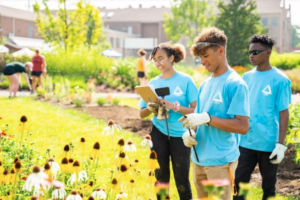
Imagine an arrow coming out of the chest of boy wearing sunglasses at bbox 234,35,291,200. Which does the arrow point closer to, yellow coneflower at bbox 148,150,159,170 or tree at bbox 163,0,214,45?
the yellow coneflower

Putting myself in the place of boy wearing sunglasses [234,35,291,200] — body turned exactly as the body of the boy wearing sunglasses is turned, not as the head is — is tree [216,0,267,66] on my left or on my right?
on my right

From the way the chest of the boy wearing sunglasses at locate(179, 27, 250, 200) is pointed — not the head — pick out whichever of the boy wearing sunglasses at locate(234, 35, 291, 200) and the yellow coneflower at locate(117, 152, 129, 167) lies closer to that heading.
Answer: the yellow coneflower

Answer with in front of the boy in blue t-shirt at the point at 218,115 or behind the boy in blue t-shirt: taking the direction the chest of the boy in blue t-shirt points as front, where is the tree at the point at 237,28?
behind

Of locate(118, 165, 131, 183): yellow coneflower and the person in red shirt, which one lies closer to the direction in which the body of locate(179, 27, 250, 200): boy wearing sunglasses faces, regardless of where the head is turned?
the yellow coneflower

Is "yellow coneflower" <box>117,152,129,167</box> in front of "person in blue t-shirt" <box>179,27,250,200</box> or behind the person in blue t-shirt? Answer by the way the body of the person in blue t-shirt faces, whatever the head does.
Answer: in front

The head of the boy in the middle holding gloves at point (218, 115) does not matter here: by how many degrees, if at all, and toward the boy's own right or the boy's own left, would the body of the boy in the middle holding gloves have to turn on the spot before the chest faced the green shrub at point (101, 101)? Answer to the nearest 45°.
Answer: approximately 135° to the boy's own right

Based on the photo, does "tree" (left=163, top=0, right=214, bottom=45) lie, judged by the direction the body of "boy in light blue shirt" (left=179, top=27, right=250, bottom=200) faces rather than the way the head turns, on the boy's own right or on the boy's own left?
on the boy's own right

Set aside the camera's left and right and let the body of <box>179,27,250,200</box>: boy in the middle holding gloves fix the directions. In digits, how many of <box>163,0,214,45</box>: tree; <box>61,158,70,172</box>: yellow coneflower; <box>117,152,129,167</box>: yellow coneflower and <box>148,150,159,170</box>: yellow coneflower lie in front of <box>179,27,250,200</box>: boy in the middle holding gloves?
3

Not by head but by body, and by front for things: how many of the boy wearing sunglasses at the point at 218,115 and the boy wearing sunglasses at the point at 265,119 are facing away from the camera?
0

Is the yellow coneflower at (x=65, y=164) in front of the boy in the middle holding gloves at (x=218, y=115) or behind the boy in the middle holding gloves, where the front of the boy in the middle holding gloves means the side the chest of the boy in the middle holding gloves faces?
in front

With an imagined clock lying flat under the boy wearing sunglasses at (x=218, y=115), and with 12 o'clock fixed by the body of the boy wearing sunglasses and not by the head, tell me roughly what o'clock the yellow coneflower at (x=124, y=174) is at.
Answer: The yellow coneflower is roughly at 12 o'clock from the boy wearing sunglasses.

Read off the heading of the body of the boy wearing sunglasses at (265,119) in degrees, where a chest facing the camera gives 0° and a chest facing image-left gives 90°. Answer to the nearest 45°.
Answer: approximately 45°

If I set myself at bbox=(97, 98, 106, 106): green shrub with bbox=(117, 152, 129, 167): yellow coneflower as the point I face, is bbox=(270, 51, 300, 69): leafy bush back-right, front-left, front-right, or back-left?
back-left

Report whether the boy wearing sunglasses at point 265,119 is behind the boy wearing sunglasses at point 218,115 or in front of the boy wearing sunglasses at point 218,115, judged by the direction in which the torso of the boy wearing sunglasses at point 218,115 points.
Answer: behind

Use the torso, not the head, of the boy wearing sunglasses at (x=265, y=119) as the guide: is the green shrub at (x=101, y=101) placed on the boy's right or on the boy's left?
on the boy's right
